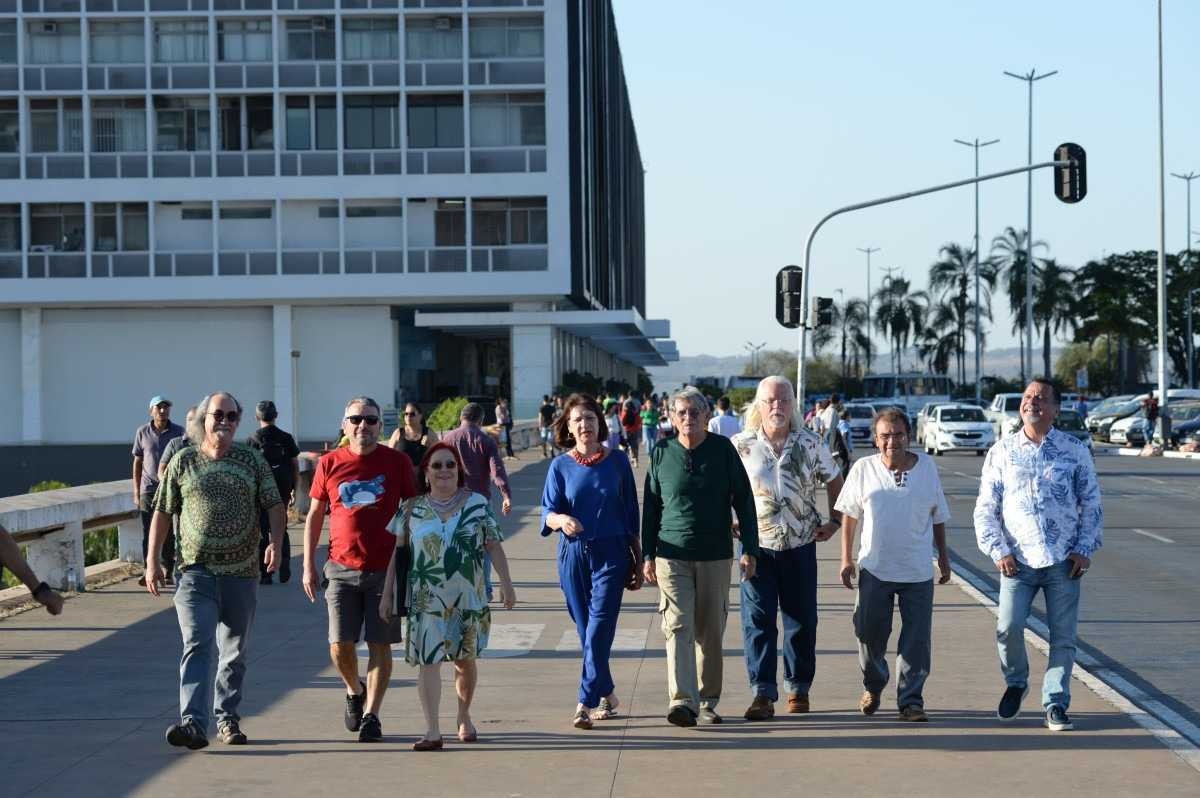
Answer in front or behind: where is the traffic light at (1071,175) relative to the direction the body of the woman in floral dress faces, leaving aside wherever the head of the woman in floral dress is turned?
behind

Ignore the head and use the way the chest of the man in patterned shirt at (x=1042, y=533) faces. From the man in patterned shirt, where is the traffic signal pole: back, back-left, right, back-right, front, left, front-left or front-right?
back

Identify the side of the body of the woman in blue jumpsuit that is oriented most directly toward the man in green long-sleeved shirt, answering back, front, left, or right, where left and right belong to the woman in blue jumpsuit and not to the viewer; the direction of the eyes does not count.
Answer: left

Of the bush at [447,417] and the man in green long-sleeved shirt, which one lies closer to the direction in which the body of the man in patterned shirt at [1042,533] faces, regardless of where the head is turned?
the man in green long-sleeved shirt

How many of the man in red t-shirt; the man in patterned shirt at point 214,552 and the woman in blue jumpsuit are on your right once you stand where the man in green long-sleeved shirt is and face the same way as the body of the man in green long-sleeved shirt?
3
